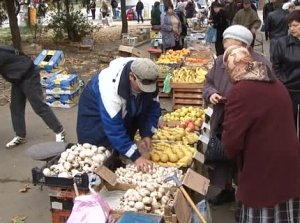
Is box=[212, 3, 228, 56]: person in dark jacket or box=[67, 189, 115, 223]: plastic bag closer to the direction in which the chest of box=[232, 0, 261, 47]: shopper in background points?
the plastic bag

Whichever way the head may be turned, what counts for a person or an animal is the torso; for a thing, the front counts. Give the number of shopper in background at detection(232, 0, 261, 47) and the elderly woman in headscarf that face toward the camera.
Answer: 1

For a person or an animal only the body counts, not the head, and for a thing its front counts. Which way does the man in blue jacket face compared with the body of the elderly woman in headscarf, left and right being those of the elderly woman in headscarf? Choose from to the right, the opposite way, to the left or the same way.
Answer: the opposite way

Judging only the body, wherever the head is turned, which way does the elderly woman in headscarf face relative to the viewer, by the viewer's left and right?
facing away from the viewer and to the left of the viewer

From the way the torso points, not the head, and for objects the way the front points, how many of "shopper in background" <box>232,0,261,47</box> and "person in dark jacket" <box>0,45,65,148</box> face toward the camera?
1

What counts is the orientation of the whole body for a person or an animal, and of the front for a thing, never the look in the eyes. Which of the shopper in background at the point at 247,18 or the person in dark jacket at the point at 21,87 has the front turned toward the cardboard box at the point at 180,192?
the shopper in background

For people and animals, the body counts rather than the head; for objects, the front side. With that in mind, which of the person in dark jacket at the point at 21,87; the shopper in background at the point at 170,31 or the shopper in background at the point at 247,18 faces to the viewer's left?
the person in dark jacket

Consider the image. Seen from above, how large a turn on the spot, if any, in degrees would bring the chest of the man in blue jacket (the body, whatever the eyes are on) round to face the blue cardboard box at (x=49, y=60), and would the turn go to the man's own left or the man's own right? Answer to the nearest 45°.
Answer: approximately 135° to the man's own left

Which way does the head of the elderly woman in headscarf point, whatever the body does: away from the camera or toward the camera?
away from the camera

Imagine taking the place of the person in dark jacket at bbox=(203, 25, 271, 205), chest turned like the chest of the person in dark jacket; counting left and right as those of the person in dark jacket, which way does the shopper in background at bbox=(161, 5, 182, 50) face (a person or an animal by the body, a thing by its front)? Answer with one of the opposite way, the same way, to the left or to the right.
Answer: to the left
